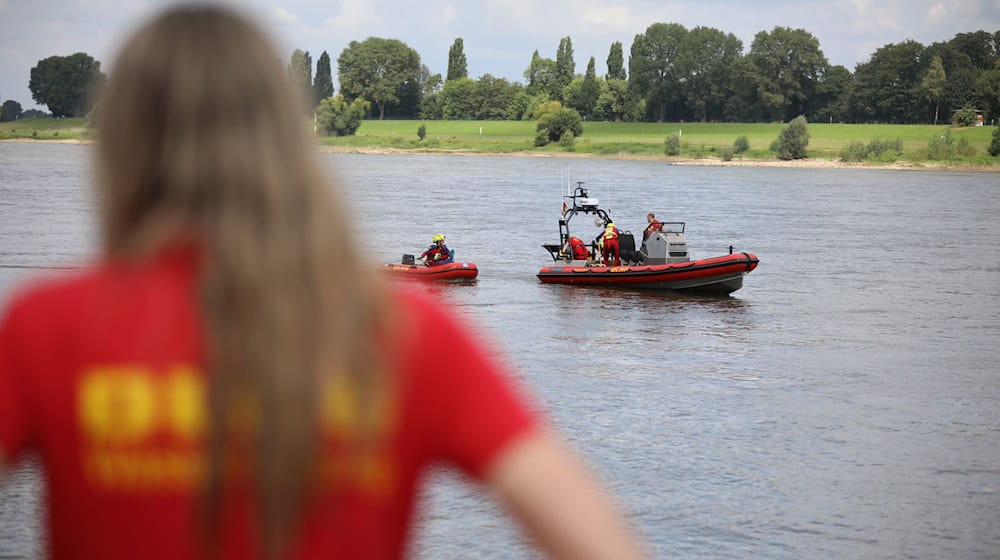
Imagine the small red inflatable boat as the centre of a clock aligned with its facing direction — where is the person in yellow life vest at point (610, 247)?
The person in yellow life vest is roughly at 12 o'clock from the small red inflatable boat.

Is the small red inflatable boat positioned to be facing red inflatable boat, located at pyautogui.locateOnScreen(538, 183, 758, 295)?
yes

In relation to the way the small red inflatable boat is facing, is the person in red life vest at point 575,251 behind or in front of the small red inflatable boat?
in front

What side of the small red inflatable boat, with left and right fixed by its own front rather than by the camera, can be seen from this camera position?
right
